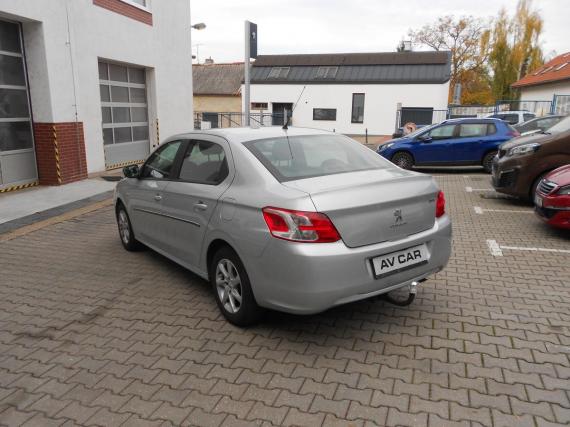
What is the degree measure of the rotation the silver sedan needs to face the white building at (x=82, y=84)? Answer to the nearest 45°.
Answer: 0° — it already faces it

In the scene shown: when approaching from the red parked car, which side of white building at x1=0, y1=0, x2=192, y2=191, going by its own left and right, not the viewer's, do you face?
front

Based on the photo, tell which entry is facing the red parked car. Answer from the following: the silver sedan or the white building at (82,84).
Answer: the white building

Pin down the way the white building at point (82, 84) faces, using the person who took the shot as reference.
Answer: facing the viewer and to the right of the viewer

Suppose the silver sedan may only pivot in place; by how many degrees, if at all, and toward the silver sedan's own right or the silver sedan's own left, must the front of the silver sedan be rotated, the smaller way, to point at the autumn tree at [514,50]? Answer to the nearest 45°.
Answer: approximately 90° to the silver sedan's own right

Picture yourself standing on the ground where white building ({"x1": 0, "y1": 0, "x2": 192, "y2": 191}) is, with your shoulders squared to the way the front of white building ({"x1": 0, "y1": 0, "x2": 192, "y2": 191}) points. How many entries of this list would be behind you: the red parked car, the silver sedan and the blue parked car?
0

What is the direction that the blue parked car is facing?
to the viewer's left

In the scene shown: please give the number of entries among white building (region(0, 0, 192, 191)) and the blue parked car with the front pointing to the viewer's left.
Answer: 1

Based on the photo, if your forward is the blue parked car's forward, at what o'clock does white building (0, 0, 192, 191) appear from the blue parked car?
The white building is roughly at 11 o'clock from the blue parked car.

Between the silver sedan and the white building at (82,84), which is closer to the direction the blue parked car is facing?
the white building

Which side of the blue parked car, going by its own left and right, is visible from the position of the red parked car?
left

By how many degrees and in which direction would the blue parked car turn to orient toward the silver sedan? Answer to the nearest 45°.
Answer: approximately 90° to its left

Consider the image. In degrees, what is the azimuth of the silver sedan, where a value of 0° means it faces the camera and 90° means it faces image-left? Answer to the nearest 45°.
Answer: approximately 135°

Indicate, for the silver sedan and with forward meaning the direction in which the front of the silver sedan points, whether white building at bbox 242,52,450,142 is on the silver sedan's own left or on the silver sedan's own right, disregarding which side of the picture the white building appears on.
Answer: on the silver sedan's own right

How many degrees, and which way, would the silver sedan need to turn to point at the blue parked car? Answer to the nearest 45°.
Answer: approximately 90° to its right
